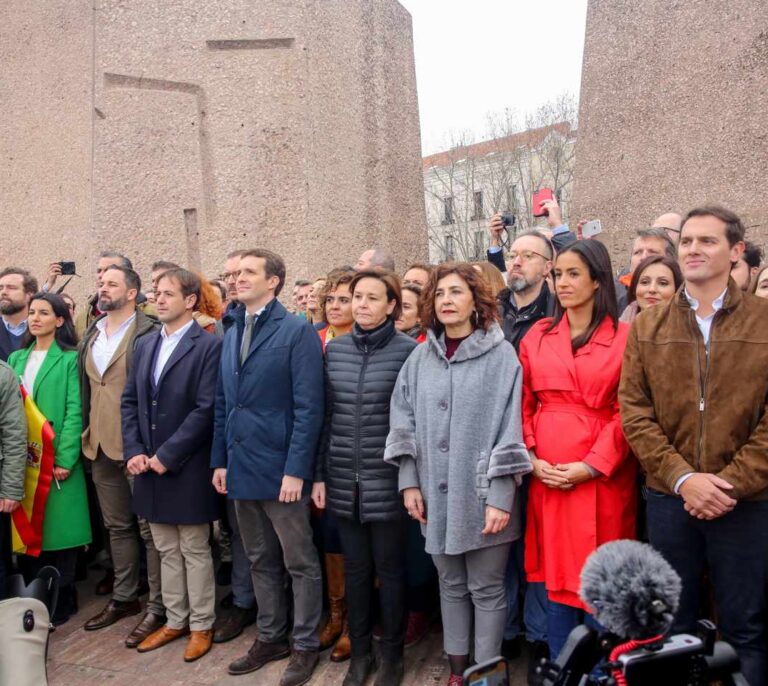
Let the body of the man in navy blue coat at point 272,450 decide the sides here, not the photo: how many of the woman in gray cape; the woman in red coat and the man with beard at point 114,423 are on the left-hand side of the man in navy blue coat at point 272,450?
2

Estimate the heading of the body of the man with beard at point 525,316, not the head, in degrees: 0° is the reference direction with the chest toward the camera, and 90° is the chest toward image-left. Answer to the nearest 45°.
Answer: approximately 45°

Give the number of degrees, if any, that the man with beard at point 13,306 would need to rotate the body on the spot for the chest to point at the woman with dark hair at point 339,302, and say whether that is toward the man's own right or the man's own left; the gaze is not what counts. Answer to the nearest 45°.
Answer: approximately 90° to the man's own left

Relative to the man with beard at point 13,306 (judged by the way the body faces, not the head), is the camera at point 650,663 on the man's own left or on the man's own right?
on the man's own left

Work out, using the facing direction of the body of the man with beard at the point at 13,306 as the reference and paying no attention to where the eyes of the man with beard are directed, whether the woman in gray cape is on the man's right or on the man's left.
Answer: on the man's left
